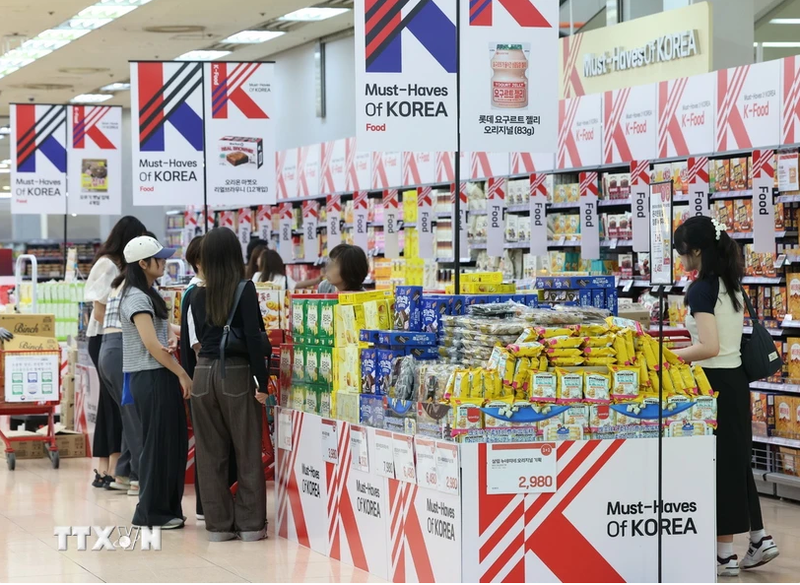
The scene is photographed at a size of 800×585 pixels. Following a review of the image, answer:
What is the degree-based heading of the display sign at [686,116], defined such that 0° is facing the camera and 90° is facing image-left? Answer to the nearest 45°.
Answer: approximately 45°

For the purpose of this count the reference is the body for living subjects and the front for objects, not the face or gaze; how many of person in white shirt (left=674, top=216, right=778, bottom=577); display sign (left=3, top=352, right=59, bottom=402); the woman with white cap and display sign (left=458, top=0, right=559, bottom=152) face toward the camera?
2

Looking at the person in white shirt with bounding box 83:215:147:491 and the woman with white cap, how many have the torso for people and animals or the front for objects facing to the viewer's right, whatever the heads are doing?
2

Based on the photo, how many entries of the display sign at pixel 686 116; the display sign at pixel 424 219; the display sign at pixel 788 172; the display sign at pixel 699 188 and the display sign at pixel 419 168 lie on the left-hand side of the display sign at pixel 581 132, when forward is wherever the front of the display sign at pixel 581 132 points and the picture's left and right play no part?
3

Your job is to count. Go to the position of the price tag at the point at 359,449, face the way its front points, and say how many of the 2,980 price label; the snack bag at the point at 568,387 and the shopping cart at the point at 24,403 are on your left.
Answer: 2

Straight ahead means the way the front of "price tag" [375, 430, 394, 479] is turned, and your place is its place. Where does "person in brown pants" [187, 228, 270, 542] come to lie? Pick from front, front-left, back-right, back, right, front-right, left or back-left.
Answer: right

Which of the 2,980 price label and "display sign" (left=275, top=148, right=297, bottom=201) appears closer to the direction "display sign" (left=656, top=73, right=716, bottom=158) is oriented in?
the 2,980 price label

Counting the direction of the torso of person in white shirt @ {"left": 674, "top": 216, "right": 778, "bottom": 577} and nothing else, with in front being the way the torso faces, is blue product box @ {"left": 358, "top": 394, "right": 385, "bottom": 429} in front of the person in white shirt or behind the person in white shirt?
in front

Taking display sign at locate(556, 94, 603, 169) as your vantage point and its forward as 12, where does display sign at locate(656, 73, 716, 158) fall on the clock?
display sign at locate(656, 73, 716, 158) is roughly at 9 o'clock from display sign at locate(556, 94, 603, 169).

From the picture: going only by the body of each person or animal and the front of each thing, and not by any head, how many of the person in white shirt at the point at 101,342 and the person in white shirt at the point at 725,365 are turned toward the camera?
0

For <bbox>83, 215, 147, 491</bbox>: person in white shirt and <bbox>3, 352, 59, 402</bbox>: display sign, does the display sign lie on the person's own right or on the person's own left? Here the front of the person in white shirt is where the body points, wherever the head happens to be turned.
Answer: on the person's own left

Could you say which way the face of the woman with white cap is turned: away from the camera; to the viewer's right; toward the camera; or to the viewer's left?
to the viewer's right

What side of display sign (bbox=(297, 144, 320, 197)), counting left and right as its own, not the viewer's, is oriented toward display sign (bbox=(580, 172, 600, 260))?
left

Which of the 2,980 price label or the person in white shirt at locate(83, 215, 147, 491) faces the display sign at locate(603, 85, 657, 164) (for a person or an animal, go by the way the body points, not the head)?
the person in white shirt

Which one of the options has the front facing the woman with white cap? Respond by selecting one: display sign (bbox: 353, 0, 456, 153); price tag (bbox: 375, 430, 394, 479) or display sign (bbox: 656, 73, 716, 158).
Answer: display sign (bbox: 656, 73, 716, 158)

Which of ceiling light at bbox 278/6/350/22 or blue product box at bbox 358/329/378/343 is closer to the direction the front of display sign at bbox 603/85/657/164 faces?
the blue product box
